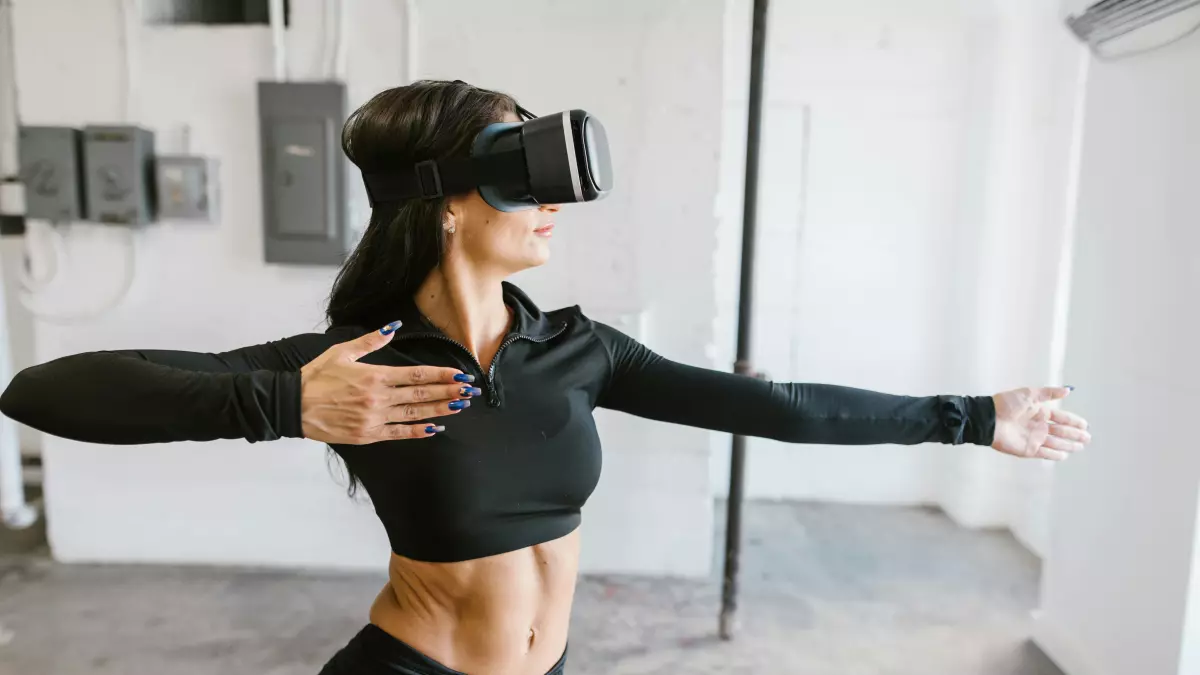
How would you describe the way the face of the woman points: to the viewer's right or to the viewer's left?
to the viewer's right

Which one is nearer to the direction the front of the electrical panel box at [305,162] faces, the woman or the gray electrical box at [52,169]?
the woman

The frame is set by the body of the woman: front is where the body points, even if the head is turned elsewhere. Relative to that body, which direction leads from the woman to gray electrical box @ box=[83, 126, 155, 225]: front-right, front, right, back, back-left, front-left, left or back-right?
back

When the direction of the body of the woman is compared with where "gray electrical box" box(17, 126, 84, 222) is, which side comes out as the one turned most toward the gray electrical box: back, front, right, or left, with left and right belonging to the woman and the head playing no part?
back

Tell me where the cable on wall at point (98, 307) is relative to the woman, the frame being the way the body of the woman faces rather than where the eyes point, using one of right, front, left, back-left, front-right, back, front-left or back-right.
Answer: back

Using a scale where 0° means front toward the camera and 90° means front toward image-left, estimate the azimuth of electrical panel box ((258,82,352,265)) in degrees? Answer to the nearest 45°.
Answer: approximately 0°

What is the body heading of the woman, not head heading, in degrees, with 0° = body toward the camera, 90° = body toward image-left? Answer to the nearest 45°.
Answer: approximately 315°

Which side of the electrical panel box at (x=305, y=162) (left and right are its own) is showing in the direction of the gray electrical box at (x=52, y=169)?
right

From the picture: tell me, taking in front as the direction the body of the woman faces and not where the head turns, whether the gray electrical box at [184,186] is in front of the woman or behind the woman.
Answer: behind
